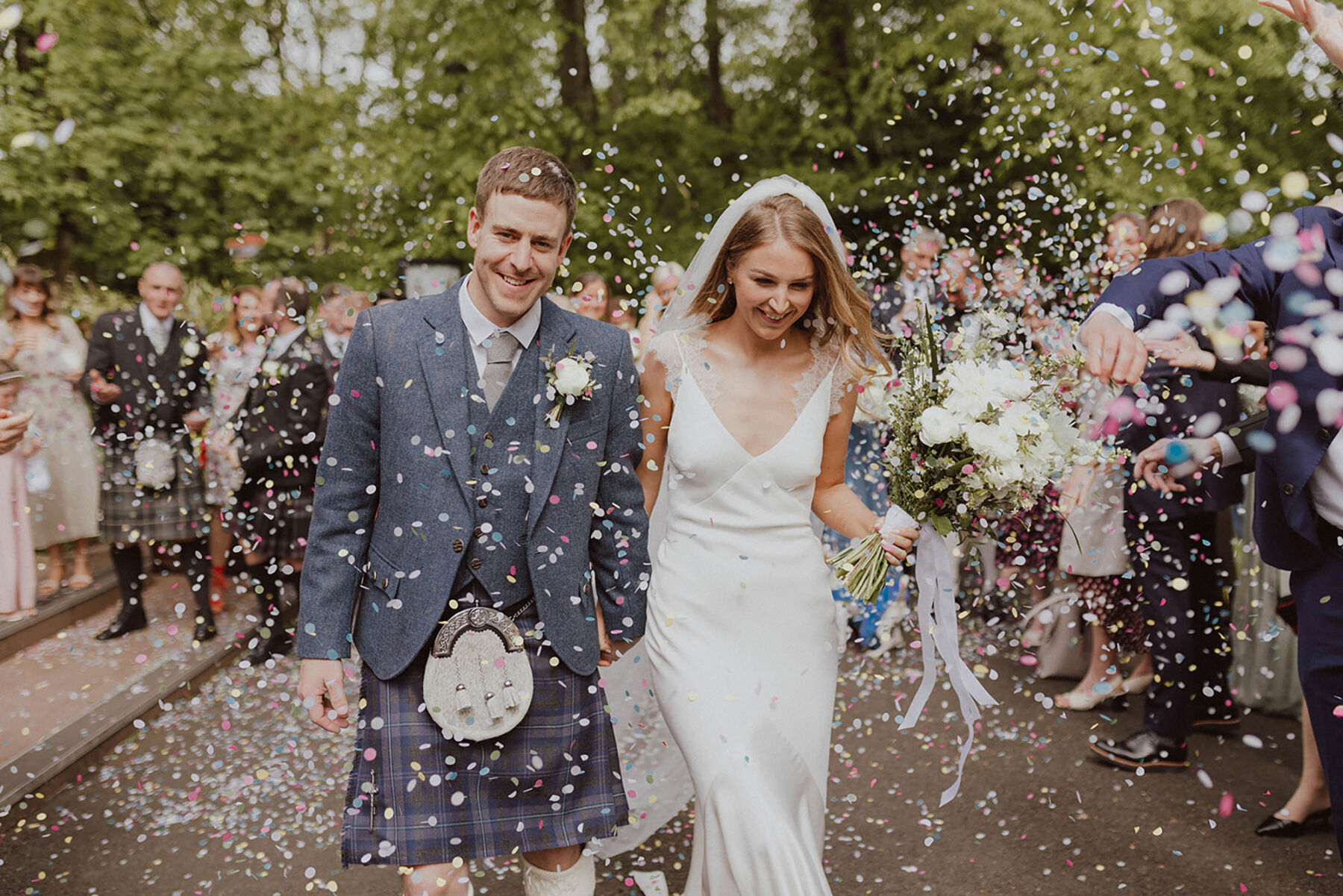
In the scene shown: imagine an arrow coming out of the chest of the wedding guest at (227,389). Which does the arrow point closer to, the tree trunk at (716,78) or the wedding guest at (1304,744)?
the wedding guest

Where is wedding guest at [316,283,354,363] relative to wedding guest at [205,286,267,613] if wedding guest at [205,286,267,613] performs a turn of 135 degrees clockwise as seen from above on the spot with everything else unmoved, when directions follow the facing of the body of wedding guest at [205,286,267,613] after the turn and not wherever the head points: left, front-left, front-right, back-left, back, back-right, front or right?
right

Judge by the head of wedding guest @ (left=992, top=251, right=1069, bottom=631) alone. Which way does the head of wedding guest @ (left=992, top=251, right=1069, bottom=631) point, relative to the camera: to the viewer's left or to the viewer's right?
to the viewer's left

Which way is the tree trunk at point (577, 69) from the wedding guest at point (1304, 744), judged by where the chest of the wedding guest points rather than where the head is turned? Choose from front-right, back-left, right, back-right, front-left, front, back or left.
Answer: front-right

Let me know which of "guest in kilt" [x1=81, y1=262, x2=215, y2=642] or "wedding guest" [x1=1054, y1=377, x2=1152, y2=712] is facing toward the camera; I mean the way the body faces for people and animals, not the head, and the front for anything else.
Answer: the guest in kilt

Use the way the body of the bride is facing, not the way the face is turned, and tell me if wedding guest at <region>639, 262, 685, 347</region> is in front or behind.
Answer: behind

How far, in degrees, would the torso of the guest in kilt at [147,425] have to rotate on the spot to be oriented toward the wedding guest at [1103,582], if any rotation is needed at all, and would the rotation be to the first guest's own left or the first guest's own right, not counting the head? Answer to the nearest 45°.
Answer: approximately 45° to the first guest's own left

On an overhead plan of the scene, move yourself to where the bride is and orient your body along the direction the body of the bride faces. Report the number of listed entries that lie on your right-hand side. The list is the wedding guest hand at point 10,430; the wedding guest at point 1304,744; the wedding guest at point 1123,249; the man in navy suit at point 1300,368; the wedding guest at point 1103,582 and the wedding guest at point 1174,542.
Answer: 1

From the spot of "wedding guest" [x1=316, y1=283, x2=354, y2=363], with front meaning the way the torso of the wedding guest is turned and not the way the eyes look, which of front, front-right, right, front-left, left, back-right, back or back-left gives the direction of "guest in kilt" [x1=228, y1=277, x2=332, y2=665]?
front-right

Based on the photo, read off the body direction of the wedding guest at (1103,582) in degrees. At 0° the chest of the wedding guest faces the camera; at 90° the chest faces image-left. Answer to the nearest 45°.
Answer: approximately 90°

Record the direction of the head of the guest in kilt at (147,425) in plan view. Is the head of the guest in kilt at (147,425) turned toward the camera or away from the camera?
toward the camera

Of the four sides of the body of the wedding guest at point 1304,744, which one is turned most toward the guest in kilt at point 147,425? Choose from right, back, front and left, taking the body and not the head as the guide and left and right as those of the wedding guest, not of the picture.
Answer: front

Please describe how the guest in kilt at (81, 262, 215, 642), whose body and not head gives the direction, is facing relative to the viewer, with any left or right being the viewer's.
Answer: facing the viewer

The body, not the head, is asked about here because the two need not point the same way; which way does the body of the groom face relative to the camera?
toward the camera

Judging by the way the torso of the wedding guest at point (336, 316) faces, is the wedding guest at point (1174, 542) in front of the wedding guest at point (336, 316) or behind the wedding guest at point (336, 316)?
in front
